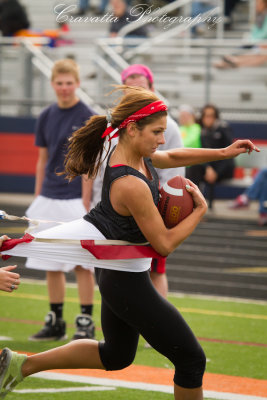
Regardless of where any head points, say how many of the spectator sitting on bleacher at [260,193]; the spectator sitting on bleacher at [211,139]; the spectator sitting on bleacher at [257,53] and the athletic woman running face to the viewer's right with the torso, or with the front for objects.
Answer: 1

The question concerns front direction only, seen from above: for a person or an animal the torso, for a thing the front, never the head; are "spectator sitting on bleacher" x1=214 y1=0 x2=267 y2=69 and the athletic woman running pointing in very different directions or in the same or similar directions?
very different directions

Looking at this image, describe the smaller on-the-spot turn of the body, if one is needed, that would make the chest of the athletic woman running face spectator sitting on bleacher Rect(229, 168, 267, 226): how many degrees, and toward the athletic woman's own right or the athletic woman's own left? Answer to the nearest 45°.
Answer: approximately 90° to the athletic woman's own left

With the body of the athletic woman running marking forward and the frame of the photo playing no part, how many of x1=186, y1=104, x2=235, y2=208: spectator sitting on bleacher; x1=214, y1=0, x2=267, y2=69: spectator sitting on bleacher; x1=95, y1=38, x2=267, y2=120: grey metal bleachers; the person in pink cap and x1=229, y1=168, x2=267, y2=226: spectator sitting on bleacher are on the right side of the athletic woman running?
0

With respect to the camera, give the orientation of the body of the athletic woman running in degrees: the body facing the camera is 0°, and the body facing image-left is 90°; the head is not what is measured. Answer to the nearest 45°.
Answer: approximately 270°

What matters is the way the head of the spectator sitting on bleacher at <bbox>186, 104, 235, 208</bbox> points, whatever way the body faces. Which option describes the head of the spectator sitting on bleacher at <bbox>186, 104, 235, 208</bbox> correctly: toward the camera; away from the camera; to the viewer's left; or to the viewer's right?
toward the camera

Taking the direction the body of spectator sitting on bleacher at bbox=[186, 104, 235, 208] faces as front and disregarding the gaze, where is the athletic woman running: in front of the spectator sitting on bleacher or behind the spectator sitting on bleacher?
in front

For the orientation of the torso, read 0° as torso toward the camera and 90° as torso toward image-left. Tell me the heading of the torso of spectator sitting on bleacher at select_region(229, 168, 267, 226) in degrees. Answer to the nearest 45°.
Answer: approximately 45°

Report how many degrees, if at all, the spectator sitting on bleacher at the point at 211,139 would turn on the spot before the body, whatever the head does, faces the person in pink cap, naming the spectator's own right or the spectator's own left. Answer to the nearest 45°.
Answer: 0° — they already face them

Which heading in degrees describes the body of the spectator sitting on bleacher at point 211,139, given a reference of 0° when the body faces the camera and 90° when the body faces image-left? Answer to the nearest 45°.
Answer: approximately 0°

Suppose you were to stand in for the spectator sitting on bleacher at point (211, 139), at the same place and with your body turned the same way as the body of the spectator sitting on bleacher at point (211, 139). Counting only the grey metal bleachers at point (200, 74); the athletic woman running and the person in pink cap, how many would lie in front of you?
2

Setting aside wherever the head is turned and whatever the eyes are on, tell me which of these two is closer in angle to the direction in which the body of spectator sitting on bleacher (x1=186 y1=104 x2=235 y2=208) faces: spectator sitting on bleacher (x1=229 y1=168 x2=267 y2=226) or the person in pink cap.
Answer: the person in pink cap

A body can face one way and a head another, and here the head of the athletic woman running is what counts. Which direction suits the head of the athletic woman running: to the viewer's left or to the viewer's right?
to the viewer's right
